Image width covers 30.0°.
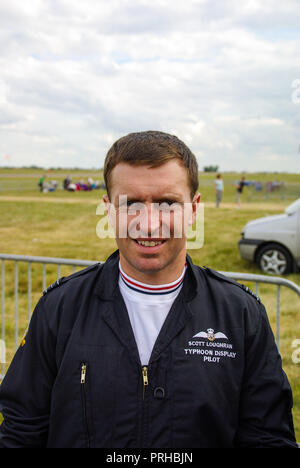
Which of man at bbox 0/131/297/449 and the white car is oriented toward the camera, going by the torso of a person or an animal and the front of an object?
the man

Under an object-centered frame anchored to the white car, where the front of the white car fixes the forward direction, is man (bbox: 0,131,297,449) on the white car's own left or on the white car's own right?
on the white car's own left

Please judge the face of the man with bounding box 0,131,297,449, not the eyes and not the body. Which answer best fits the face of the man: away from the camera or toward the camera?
toward the camera

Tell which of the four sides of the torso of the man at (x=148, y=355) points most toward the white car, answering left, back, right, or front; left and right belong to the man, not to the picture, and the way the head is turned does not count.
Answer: back

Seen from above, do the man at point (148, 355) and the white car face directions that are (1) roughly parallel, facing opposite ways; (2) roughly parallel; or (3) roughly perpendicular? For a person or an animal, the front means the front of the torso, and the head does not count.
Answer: roughly perpendicular

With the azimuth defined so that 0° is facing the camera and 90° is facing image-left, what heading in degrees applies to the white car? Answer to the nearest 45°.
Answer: approximately 90°

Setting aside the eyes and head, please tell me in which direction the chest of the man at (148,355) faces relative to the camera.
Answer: toward the camera

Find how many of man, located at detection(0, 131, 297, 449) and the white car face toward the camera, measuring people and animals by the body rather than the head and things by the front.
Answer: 1
